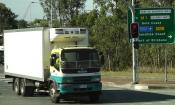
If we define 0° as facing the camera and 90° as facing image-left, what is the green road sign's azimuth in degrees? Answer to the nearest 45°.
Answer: approximately 0°

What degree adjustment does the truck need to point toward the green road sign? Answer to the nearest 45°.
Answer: approximately 90° to its left

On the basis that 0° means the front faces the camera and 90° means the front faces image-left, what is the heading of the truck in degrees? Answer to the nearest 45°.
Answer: approximately 315°
